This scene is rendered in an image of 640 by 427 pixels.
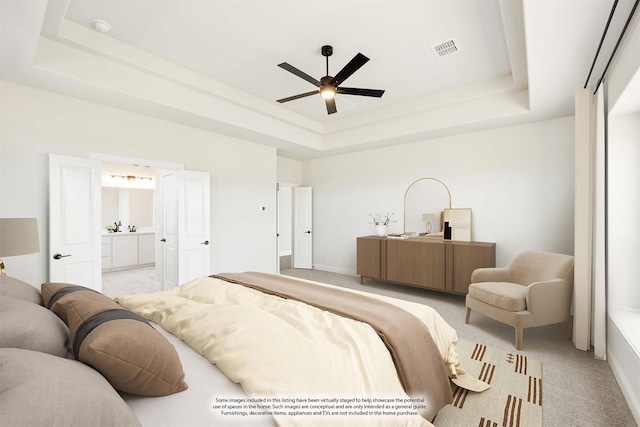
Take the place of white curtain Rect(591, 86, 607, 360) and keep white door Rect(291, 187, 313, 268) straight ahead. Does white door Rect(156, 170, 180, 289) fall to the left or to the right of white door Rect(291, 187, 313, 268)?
left

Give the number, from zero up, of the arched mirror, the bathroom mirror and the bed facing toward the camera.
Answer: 2

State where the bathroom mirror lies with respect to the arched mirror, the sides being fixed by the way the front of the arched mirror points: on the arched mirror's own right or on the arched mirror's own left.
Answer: on the arched mirror's own right

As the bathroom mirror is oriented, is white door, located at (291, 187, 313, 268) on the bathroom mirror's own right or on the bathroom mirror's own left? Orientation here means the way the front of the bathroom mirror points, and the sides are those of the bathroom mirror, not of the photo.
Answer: on the bathroom mirror's own left

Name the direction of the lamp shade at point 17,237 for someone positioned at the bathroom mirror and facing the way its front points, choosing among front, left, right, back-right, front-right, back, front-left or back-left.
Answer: front

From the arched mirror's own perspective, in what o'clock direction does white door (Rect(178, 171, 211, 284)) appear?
The white door is roughly at 2 o'clock from the arched mirror.

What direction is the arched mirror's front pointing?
toward the camera

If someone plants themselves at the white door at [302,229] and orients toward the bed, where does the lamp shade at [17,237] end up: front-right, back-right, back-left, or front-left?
front-right

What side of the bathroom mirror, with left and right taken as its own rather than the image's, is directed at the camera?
front

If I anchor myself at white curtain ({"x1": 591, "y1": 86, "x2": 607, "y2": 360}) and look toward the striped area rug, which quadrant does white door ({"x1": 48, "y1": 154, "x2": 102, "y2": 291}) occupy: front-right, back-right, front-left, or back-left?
front-right

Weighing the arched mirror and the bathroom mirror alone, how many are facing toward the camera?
2

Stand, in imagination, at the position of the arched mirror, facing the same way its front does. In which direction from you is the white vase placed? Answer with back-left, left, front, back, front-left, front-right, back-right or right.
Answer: right

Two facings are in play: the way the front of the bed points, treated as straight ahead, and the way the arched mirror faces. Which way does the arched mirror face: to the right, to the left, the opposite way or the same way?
the opposite way

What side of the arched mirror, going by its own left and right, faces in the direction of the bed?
front

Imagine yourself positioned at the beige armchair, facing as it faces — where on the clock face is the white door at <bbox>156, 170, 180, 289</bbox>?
The white door is roughly at 1 o'clock from the beige armchair.

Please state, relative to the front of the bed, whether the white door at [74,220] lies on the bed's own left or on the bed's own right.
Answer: on the bed's own left
